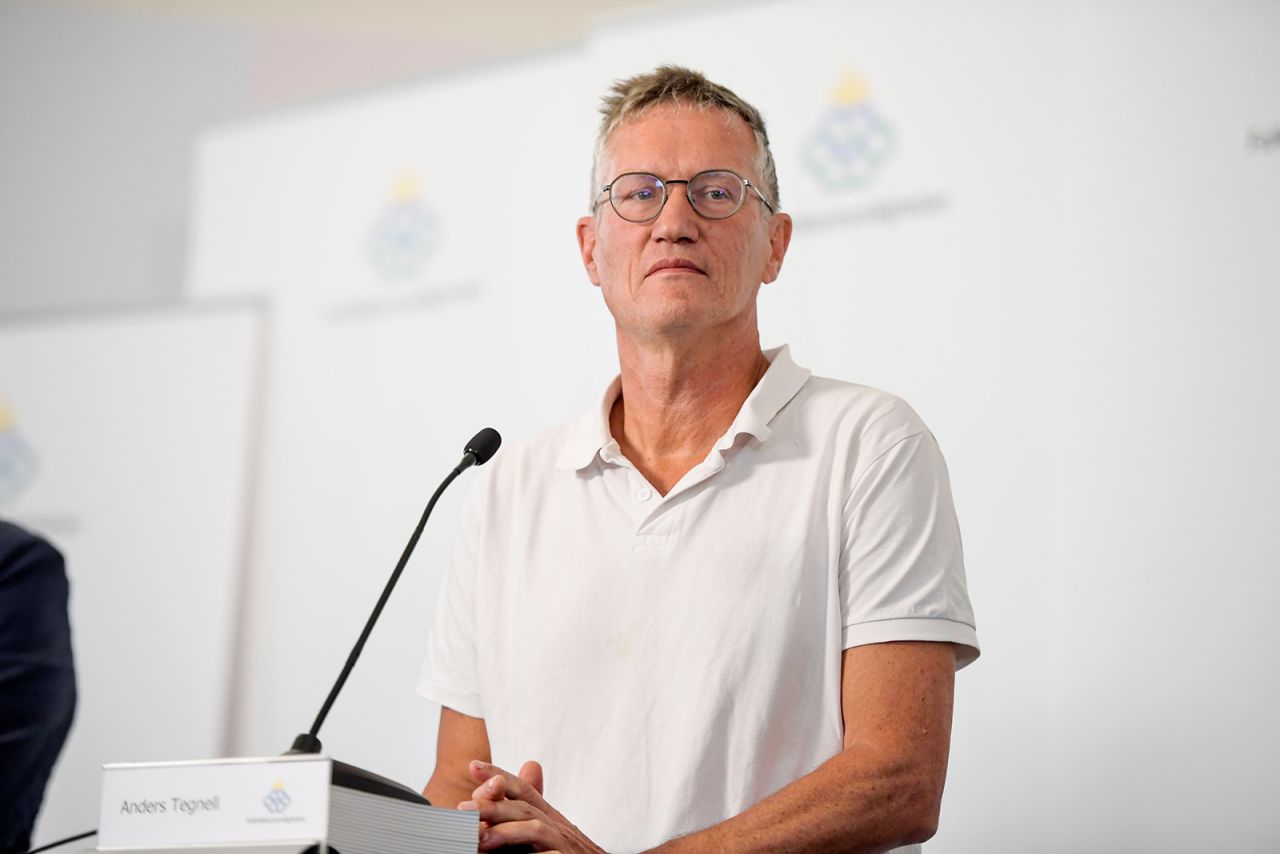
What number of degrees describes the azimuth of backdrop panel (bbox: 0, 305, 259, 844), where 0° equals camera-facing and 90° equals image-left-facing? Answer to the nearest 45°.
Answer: approximately 0°

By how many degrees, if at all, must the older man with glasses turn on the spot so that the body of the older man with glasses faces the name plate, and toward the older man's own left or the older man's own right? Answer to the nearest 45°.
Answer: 0° — they already face it

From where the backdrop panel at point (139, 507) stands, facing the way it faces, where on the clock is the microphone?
The microphone is roughly at 12 o'clock from the backdrop panel.

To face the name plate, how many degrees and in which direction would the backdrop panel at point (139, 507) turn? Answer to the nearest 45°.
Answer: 0° — it already faces it
